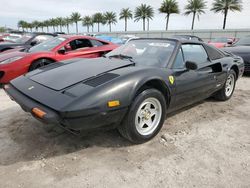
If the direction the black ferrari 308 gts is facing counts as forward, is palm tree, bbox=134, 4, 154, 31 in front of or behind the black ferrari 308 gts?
behind

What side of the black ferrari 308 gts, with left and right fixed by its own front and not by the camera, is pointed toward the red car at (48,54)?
right

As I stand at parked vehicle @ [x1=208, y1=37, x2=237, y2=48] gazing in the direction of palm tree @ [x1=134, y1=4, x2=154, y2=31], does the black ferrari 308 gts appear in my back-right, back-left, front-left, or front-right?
back-left

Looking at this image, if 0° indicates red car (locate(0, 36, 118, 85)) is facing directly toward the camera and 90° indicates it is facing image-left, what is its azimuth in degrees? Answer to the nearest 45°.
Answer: approximately 45°

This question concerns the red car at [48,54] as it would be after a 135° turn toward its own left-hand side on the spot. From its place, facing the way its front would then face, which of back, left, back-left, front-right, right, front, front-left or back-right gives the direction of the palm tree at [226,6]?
front-left

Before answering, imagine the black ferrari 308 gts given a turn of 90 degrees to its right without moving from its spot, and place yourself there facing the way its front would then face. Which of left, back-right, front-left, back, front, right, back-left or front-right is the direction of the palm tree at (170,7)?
front-right

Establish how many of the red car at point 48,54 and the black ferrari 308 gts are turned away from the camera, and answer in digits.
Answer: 0

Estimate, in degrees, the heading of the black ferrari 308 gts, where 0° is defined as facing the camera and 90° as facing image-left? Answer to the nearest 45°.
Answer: approximately 45°

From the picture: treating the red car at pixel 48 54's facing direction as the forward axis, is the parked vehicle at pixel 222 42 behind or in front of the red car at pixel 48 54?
behind

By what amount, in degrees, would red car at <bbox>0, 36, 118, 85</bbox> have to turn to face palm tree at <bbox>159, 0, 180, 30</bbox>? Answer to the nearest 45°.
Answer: approximately 180°

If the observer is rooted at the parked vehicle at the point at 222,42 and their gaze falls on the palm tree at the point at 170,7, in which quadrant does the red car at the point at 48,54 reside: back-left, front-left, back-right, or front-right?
back-left
